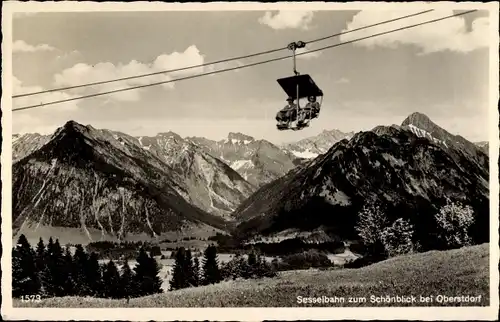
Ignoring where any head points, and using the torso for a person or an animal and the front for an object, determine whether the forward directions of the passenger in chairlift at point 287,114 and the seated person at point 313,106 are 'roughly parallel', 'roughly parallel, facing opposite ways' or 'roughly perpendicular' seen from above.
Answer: roughly parallel

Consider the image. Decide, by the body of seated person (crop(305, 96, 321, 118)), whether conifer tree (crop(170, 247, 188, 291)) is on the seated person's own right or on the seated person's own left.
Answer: on the seated person's own right

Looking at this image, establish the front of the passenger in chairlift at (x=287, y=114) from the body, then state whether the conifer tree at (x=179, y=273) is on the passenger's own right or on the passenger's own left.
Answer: on the passenger's own right

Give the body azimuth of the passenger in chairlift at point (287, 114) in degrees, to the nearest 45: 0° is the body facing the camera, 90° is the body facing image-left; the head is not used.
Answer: approximately 45°

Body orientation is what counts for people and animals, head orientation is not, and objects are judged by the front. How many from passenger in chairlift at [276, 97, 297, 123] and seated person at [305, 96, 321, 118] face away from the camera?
0

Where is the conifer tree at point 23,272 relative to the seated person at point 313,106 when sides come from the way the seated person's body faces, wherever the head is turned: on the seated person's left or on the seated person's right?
on the seated person's right

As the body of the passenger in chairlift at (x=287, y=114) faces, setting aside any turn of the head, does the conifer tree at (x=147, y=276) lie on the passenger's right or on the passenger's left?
on the passenger's right

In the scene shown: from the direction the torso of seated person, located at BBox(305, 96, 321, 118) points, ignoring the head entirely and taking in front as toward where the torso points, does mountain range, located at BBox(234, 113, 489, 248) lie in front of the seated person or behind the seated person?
behind

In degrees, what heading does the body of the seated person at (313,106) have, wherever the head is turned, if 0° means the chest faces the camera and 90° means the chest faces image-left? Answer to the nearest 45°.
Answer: approximately 45°

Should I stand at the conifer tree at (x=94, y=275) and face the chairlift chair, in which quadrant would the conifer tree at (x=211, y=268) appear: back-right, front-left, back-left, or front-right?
front-left

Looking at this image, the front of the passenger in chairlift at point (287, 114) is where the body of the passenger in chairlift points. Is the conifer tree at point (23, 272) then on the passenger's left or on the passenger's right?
on the passenger's right
